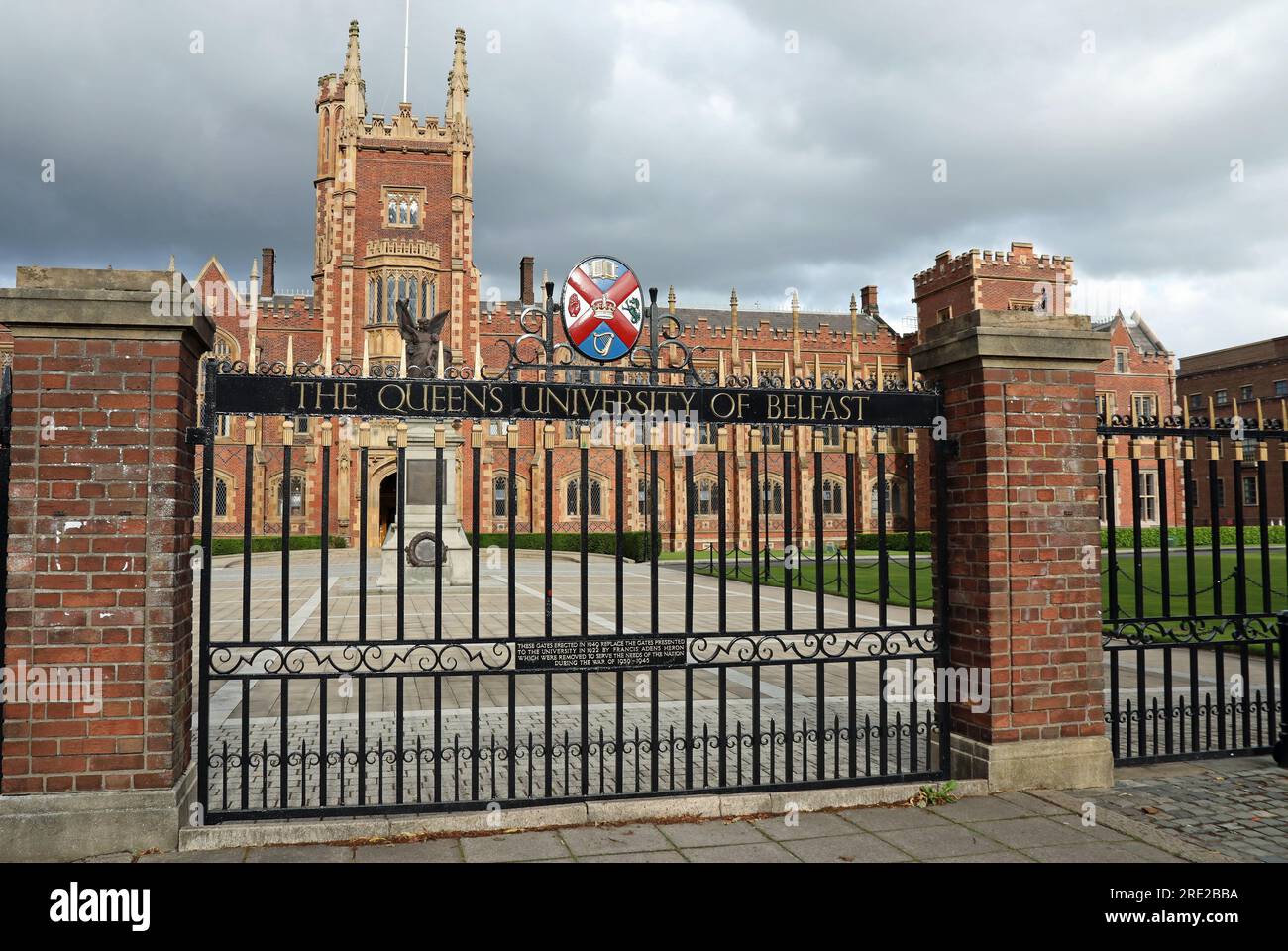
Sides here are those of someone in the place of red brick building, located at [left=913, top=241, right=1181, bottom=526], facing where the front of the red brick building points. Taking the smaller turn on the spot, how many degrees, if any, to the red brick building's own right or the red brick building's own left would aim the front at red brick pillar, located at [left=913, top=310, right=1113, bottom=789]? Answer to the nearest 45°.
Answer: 0° — it already faces it

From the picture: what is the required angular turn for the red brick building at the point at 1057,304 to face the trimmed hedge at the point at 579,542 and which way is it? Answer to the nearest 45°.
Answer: approximately 45° to its right

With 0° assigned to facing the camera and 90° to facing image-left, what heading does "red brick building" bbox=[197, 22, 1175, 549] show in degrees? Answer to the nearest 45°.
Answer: approximately 0°

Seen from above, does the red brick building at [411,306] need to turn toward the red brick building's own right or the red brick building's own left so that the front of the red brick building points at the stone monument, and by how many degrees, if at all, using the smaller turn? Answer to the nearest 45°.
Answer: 0° — it already faces it
